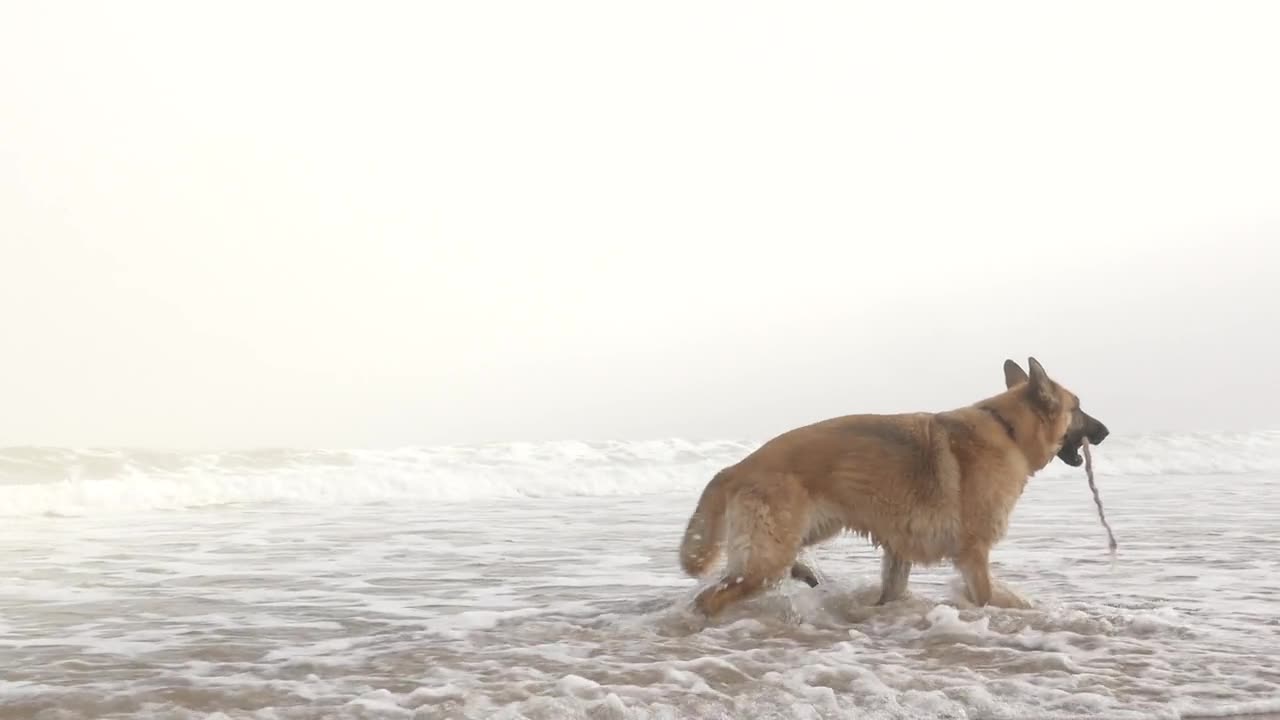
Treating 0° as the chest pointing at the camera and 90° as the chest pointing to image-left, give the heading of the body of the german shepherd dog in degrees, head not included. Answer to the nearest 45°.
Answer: approximately 270°
